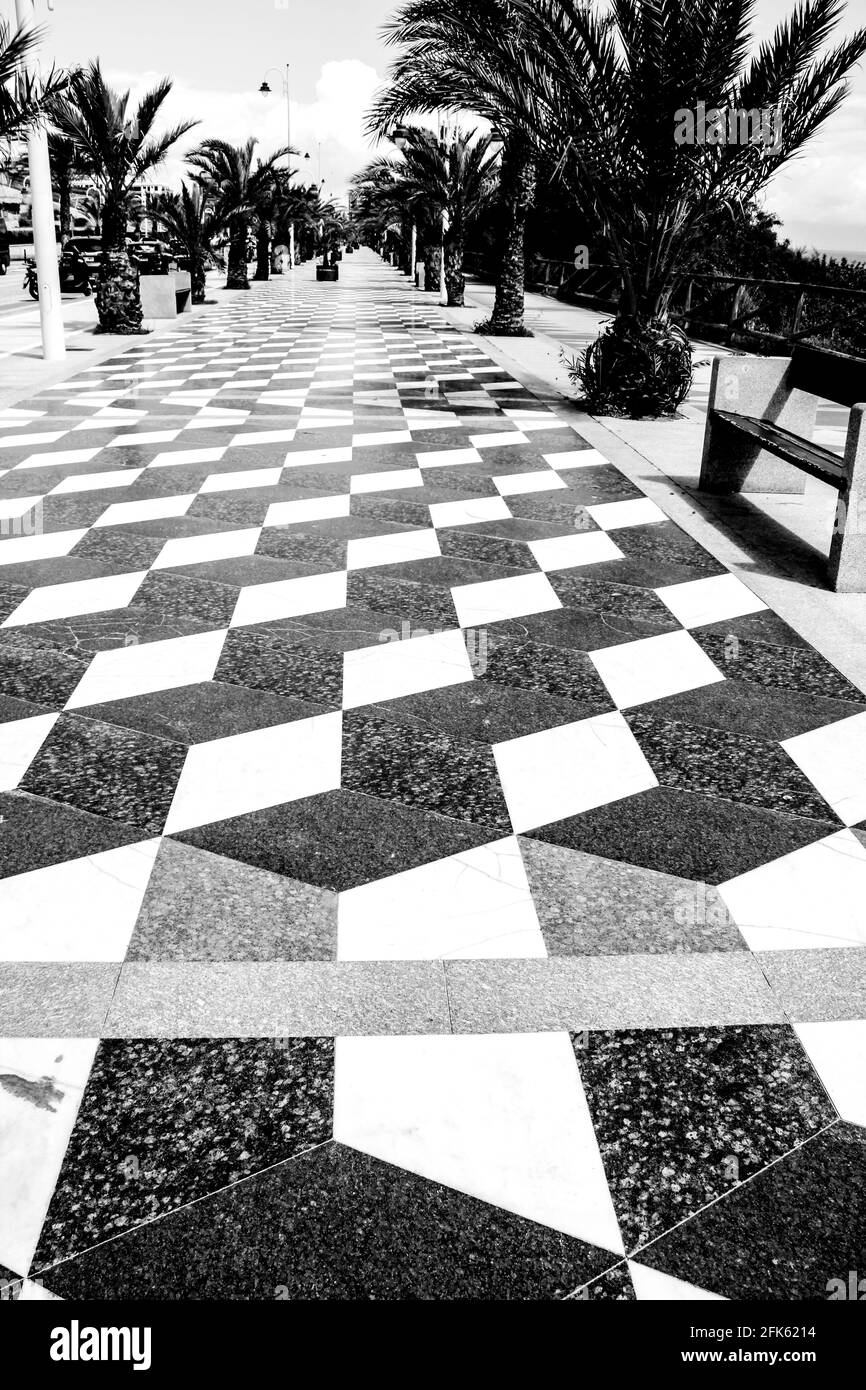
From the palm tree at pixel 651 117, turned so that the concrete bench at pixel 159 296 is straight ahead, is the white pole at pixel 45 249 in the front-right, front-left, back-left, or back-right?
front-left

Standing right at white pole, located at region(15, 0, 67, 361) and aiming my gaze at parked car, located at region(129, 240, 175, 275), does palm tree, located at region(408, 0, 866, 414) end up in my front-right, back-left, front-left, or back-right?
back-right

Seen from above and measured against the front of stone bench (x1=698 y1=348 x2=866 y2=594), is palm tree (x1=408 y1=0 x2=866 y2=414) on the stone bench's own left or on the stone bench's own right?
on the stone bench's own right

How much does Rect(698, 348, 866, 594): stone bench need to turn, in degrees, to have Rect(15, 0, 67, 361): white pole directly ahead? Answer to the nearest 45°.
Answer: approximately 90° to its right

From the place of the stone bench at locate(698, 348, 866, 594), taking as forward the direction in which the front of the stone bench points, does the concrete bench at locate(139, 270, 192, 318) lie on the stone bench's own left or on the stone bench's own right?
on the stone bench's own right

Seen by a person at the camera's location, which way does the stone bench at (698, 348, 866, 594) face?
facing the viewer and to the left of the viewer
